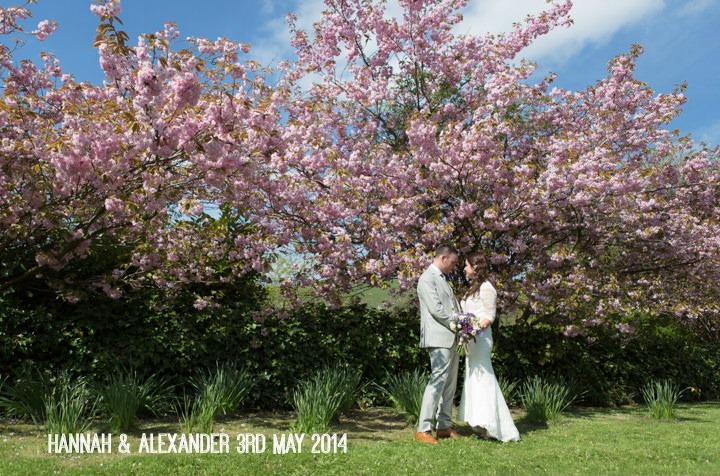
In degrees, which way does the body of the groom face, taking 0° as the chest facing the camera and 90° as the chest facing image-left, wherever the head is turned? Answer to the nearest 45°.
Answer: approximately 270°

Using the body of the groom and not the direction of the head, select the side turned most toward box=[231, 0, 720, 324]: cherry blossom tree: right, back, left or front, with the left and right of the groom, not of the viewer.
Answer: left

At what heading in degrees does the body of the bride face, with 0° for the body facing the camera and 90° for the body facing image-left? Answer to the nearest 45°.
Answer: approximately 90°

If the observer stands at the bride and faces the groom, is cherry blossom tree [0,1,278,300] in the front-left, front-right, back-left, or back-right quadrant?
front-right

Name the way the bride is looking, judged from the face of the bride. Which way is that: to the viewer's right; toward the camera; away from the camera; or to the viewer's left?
to the viewer's left

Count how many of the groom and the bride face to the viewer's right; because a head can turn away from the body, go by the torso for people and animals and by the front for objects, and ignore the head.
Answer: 1

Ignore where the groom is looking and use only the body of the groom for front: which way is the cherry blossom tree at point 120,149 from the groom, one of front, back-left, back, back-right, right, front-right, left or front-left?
back

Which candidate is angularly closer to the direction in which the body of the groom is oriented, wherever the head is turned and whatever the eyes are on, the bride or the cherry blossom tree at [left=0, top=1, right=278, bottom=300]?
the bride

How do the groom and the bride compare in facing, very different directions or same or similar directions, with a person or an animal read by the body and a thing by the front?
very different directions

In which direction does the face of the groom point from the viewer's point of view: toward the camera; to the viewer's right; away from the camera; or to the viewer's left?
to the viewer's right

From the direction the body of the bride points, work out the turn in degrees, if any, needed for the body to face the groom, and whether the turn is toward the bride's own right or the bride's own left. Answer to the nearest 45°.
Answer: approximately 45° to the bride's own left

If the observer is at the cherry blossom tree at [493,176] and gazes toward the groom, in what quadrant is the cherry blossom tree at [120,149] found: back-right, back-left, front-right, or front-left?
front-right
